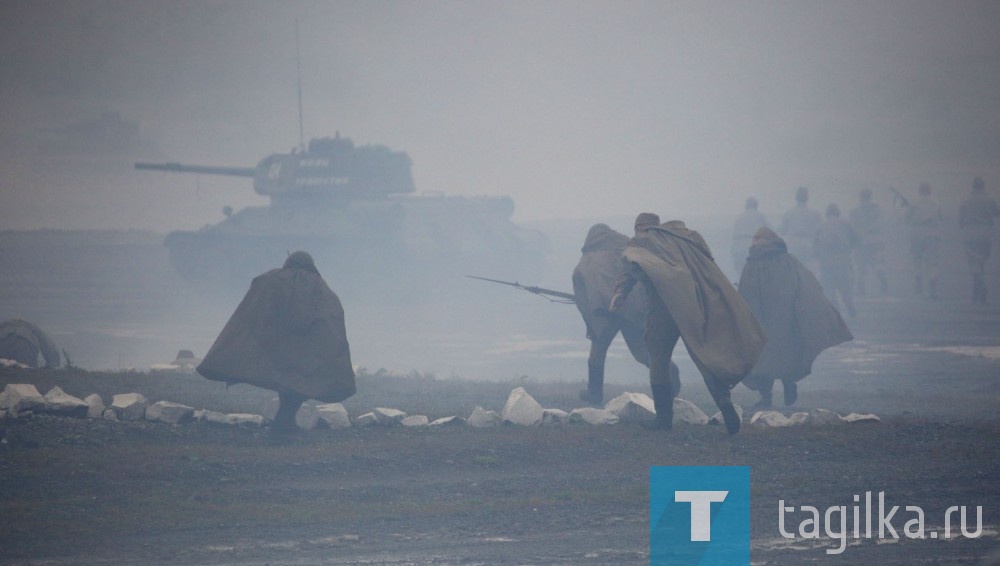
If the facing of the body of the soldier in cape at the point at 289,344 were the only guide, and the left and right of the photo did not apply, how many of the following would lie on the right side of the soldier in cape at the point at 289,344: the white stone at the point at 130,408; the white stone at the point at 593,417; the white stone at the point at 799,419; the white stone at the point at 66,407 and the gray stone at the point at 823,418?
3

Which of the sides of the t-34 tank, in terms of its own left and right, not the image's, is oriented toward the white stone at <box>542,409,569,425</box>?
left

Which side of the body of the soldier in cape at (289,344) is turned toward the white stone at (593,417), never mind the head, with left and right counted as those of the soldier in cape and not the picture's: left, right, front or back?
right

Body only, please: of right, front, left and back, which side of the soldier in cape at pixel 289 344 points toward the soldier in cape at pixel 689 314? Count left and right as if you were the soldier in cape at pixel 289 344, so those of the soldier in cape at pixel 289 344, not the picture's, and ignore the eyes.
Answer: right

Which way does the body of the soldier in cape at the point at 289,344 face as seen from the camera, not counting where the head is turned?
away from the camera

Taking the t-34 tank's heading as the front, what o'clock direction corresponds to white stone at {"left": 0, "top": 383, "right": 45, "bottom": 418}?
The white stone is roughly at 9 o'clock from the t-34 tank.

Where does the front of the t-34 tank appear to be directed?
to the viewer's left

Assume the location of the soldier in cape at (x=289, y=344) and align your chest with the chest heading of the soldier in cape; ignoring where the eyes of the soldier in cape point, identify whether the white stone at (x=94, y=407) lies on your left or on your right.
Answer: on your left

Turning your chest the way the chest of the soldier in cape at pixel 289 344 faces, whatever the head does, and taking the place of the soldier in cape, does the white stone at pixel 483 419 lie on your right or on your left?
on your right

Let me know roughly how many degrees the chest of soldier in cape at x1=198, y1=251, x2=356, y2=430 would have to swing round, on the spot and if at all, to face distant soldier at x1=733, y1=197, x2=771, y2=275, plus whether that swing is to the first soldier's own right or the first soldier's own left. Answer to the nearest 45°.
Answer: approximately 45° to the first soldier's own right

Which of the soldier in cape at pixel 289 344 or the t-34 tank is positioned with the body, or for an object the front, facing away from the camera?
the soldier in cape
